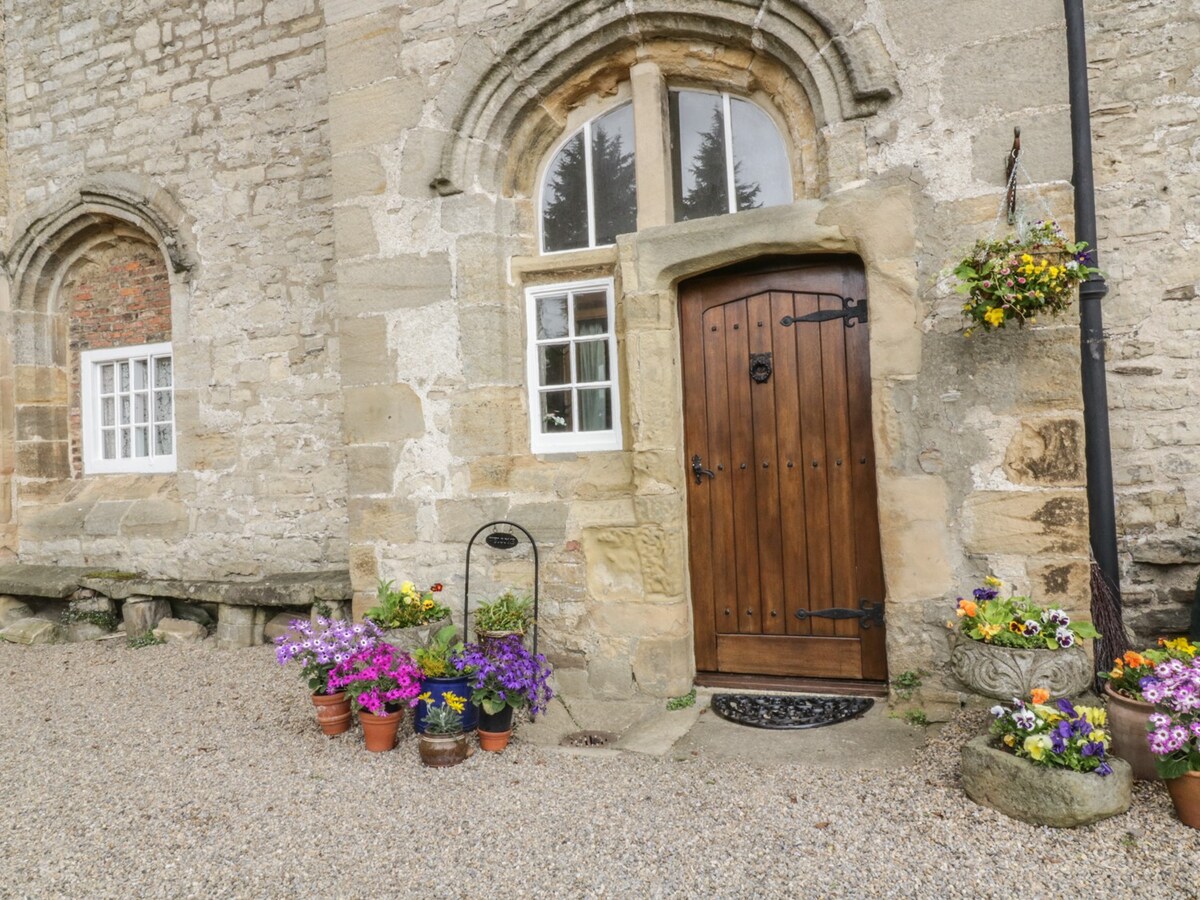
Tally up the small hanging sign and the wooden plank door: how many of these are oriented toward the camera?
2

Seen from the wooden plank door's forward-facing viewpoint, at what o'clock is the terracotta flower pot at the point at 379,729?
The terracotta flower pot is roughly at 2 o'clock from the wooden plank door.

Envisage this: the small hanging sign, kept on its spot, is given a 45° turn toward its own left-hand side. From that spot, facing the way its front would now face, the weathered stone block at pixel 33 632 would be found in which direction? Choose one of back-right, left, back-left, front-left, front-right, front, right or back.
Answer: back

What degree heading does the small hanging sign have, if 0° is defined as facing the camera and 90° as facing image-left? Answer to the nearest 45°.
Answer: approximately 0°

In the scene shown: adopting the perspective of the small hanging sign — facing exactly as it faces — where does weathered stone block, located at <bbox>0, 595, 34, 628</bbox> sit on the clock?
The weathered stone block is roughly at 4 o'clock from the small hanging sign.

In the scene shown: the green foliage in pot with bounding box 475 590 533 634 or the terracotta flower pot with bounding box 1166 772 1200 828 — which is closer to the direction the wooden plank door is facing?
the terracotta flower pot

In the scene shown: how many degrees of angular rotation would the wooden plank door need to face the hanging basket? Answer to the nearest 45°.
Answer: approximately 45° to its left

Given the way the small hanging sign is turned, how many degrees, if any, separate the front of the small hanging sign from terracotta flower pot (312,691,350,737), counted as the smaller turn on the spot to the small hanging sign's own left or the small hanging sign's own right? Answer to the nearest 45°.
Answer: approximately 90° to the small hanging sign's own right

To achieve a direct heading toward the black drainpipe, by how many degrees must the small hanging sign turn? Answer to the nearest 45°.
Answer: approximately 90° to its left

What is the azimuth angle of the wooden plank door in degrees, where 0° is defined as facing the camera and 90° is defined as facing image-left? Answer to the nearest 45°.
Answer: approximately 0°

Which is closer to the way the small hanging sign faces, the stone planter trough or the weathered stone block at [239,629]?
the stone planter trough

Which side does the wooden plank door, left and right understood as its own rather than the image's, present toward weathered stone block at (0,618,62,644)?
right
